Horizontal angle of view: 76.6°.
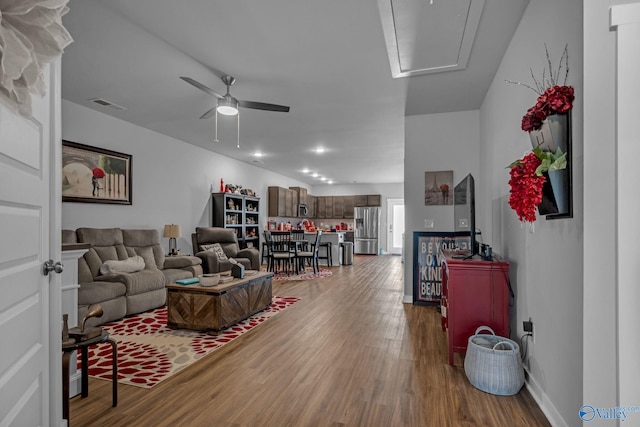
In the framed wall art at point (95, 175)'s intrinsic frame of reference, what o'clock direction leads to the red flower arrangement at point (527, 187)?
The red flower arrangement is roughly at 1 o'clock from the framed wall art.

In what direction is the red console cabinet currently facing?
to the viewer's left

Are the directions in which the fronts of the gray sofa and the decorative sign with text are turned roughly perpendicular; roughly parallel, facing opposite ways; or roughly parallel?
roughly perpendicular

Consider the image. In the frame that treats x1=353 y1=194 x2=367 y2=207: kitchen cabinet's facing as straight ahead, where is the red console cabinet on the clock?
The red console cabinet is roughly at 12 o'clock from the kitchen cabinet.

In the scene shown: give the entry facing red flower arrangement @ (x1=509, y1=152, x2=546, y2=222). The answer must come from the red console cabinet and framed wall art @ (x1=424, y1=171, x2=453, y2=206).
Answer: the framed wall art

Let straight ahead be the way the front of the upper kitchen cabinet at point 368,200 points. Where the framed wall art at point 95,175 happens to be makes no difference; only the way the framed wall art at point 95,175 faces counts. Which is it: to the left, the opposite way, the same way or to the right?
to the left

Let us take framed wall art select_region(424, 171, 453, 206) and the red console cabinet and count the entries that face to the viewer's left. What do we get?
1

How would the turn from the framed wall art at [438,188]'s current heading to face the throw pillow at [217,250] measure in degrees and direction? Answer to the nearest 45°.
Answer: approximately 90° to its right
